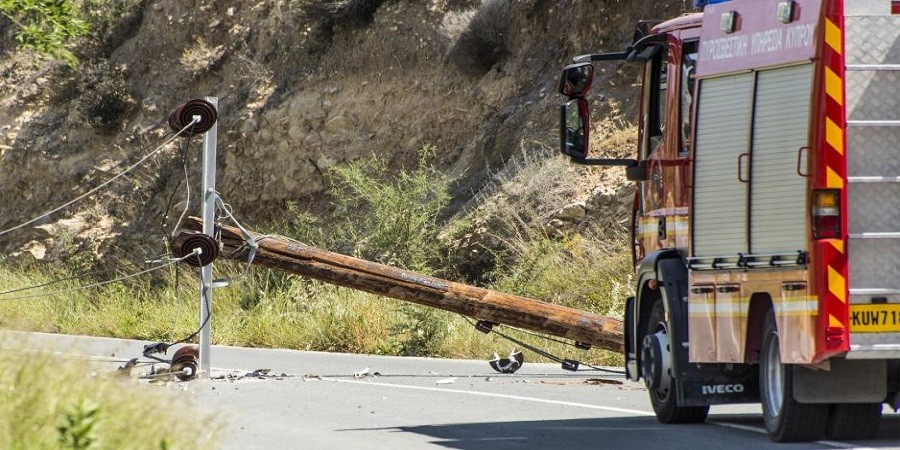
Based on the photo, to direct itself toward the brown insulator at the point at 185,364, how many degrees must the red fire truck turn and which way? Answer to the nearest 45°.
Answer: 0° — it already faces it

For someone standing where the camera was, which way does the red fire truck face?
facing away from the viewer and to the left of the viewer

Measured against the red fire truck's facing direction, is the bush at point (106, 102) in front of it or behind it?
in front

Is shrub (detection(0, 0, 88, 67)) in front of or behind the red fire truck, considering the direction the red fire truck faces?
in front

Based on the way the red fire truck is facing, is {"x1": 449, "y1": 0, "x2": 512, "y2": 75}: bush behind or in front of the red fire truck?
in front

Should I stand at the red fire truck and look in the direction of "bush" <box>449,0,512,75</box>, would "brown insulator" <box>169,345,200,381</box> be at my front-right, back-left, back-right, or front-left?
front-left

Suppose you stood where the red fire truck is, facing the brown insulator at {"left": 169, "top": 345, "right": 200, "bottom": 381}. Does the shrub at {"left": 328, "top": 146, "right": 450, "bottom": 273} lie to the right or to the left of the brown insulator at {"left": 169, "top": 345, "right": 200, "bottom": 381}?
right

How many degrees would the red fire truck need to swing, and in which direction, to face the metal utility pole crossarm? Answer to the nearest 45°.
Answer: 0° — it already faces it
